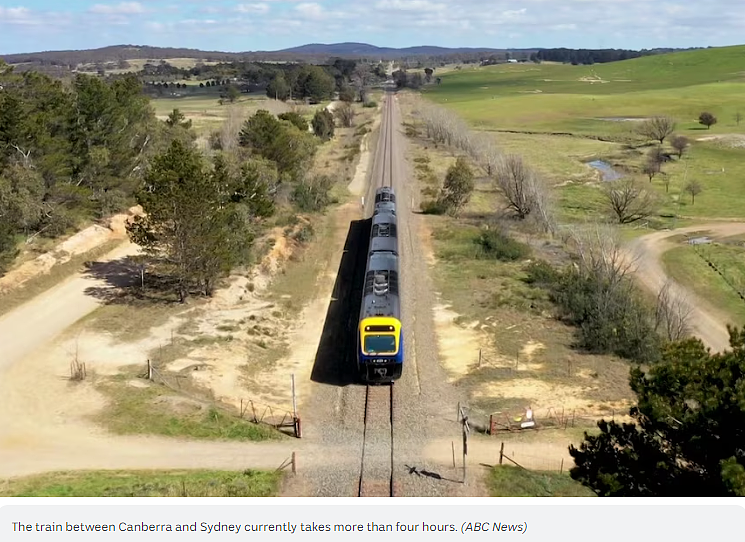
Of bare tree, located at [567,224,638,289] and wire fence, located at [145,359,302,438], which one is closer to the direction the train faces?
the wire fence

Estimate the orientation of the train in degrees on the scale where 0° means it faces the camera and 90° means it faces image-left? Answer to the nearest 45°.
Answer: approximately 0°

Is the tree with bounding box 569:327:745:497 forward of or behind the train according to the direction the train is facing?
forward

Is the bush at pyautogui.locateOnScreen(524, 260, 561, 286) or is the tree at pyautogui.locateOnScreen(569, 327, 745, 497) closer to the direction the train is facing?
the tree

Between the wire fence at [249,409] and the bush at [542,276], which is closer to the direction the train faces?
the wire fence

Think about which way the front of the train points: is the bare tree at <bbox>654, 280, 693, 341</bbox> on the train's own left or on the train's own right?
on the train's own left

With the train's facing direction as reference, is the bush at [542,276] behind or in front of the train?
behind

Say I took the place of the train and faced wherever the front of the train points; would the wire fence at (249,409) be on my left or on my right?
on my right
